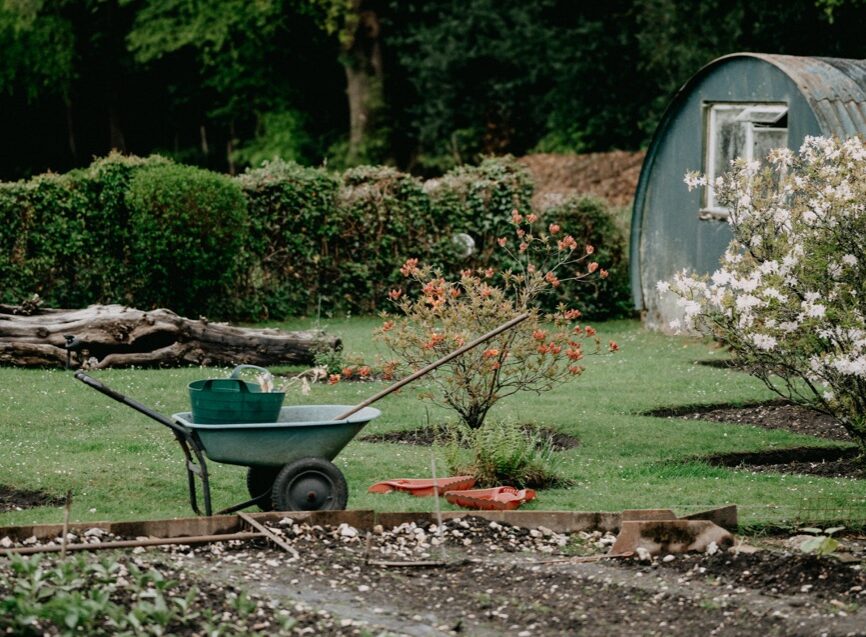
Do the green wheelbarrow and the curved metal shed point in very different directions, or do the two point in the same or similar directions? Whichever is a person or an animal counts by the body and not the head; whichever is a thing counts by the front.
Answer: very different directions

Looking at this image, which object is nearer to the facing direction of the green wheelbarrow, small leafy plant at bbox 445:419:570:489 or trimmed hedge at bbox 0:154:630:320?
the small leafy plant

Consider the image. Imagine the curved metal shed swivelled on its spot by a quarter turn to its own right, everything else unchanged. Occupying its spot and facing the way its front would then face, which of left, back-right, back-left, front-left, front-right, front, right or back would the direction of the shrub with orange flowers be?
back-left

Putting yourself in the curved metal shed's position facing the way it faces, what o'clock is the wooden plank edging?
The wooden plank edging is roughly at 11 o'clock from the curved metal shed.

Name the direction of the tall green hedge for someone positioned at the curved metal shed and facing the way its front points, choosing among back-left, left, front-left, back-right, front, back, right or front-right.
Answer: front-right

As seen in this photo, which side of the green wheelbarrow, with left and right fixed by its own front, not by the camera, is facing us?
right

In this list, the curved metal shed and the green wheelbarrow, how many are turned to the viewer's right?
1

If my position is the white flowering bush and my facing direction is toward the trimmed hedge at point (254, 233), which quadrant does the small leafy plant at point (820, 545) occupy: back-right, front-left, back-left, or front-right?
back-left

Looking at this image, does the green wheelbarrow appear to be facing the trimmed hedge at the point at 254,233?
no

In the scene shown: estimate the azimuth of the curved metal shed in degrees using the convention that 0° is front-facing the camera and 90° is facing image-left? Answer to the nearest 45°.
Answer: approximately 45°

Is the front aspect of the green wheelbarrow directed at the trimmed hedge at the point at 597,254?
no

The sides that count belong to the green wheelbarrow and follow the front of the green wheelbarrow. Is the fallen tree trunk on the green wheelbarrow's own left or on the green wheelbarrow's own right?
on the green wheelbarrow's own left

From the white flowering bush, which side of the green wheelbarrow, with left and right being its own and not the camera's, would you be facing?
front

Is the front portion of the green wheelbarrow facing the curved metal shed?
no

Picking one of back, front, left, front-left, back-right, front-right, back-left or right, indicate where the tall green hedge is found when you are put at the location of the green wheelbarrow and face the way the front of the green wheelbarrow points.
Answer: left

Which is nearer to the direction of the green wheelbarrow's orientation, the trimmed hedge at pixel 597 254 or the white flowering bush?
the white flowering bush
